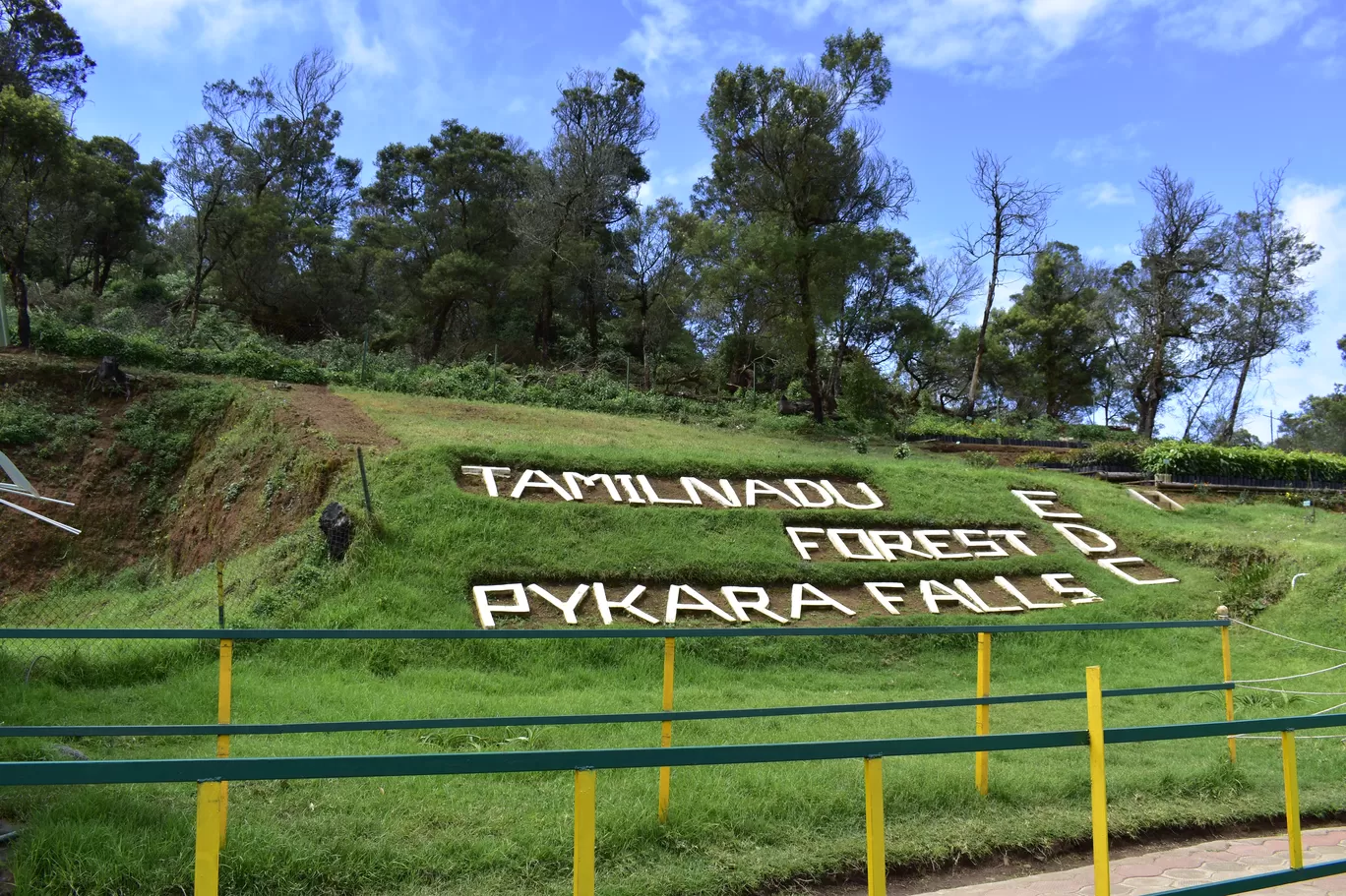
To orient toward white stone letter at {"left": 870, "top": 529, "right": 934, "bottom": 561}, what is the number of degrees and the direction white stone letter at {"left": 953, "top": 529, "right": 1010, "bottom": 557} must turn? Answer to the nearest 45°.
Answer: approximately 45° to its right

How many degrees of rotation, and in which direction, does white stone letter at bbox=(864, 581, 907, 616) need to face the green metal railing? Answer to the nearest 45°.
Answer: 0° — it already faces it

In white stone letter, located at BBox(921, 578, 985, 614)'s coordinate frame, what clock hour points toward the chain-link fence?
The chain-link fence is roughly at 2 o'clock from the white stone letter.

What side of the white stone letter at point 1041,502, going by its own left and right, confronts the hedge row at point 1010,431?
back

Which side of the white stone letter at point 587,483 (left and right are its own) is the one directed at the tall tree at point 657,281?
back

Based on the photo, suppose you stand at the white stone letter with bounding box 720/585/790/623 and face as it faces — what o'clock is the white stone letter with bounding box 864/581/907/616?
the white stone letter with bounding box 864/581/907/616 is roughly at 8 o'clock from the white stone letter with bounding box 720/585/790/623.

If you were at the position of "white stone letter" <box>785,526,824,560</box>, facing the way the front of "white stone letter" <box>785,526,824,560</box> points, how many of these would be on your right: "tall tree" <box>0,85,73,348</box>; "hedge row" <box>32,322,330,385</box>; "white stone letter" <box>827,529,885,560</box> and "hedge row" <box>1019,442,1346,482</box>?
2

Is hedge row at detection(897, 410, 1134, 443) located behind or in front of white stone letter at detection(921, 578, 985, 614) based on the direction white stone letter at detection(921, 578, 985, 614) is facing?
behind

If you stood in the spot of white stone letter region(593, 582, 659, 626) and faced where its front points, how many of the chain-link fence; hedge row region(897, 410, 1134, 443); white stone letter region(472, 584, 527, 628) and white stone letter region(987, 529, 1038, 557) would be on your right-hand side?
2
